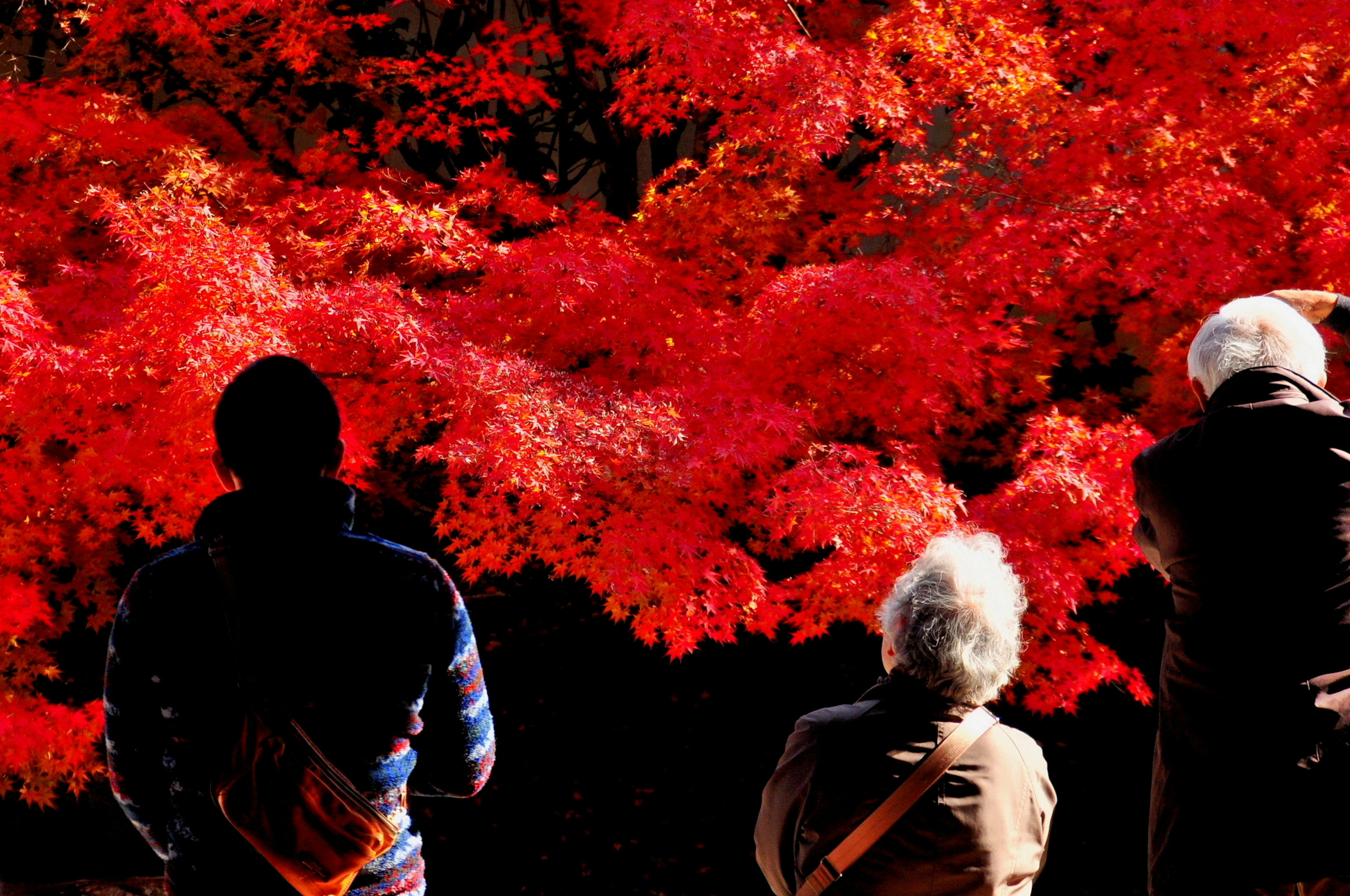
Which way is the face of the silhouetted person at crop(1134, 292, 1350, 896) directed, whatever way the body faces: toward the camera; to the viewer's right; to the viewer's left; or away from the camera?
away from the camera

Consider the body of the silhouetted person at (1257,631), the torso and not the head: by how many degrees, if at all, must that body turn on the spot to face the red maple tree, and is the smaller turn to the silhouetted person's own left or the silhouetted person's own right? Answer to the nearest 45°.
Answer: approximately 45° to the silhouetted person's own left

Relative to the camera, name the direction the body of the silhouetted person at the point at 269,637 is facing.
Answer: away from the camera

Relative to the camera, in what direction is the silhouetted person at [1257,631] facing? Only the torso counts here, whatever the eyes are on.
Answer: away from the camera

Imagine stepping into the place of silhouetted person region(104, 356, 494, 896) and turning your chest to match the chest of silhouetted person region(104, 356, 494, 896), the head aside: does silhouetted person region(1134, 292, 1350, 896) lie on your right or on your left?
on your right

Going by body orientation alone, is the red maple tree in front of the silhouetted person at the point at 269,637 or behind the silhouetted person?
in front

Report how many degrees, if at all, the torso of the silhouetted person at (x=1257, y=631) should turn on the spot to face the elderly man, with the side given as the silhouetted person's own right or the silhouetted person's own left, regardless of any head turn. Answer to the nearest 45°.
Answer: approximately 135° to the silhouetted person's own left

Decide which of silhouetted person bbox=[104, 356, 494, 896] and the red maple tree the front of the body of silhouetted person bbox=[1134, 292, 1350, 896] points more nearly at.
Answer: the red maple tree

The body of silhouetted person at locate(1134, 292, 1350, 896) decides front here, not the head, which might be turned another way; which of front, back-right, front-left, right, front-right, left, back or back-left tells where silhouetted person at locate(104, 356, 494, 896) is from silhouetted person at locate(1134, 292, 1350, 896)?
back-left

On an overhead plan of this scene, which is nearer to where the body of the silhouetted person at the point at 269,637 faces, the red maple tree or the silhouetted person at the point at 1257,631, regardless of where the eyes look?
the red maple tree

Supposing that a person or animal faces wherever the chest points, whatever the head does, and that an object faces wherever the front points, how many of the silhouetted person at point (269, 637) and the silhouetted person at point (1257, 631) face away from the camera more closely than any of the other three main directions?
2

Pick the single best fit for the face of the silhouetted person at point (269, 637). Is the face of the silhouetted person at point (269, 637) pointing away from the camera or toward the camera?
away from the camera
